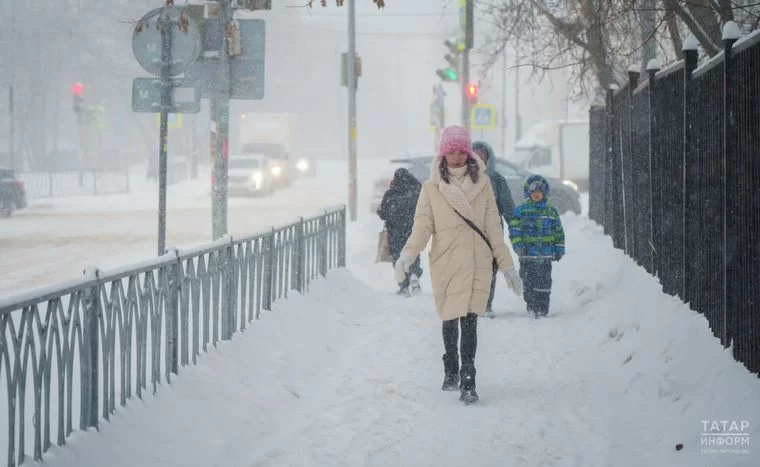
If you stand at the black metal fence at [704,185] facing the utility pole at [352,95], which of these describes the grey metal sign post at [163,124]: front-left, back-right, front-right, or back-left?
front-left

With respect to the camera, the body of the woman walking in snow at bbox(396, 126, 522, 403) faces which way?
toward the camera

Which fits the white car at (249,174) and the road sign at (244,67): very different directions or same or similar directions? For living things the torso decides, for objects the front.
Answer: very different directions

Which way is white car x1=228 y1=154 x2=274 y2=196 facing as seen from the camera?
toward the camera

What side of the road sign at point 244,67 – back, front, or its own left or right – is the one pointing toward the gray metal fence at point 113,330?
back

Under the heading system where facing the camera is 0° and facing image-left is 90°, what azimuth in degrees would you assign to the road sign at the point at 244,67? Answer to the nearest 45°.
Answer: approximately 180°

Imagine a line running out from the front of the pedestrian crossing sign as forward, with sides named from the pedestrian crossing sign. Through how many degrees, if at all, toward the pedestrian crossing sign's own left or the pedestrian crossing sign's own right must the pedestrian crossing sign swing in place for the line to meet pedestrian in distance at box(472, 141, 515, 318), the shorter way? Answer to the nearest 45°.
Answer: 0° — it already faces them

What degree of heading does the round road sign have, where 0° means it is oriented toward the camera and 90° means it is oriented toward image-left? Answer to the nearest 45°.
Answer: approximately 180°

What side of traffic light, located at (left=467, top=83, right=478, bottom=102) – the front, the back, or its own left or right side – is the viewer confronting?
front

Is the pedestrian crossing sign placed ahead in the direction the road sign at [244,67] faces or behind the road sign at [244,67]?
ahead

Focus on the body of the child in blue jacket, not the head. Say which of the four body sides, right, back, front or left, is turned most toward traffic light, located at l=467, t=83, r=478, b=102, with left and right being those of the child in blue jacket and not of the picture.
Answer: back

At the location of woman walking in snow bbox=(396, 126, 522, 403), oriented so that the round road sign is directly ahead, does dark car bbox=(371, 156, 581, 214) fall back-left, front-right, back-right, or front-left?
front-right

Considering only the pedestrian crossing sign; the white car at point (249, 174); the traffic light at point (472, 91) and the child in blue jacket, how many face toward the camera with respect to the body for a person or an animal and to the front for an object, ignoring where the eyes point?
4
